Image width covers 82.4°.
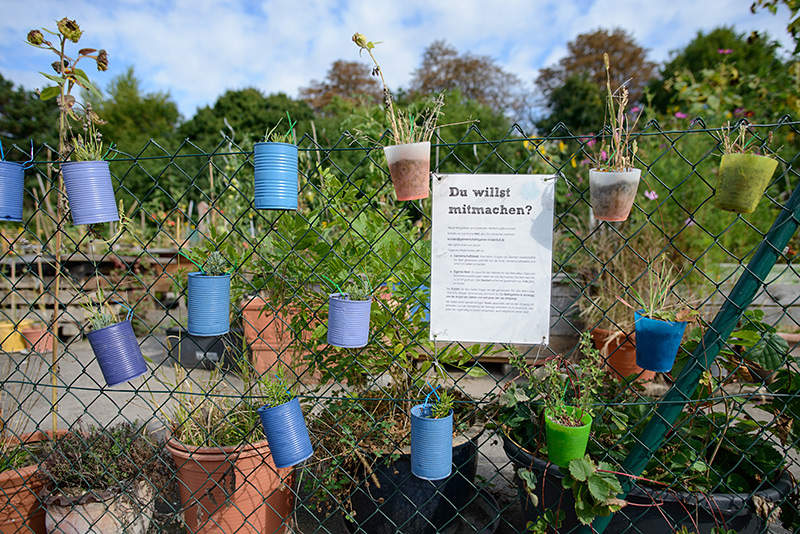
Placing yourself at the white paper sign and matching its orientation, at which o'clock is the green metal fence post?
The green metal fence post is roughly at 9 o'clock from the white paper sign.

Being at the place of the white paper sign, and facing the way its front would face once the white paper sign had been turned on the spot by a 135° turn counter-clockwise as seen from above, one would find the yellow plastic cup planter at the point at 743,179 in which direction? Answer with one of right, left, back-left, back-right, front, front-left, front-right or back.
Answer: front-right

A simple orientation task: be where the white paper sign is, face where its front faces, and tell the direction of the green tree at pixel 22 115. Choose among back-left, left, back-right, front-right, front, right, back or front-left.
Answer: back-right

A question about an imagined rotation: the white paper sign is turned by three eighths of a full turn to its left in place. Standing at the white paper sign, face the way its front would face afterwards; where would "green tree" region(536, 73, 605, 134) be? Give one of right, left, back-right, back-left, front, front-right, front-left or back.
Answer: front-left

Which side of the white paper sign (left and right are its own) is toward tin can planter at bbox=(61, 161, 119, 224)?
right

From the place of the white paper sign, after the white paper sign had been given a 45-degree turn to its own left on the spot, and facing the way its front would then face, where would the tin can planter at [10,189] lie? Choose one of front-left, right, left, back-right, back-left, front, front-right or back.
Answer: back-right

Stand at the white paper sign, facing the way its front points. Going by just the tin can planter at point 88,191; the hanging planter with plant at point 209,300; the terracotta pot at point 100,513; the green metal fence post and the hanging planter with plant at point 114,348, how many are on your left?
1

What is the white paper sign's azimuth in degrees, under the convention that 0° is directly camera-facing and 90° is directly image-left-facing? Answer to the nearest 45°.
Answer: approximately 0°

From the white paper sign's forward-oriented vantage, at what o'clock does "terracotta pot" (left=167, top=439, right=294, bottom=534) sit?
The terracotta pot is roughly at 3 o'clock from the white paper sign.

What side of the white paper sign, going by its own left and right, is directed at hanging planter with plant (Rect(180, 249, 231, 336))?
right

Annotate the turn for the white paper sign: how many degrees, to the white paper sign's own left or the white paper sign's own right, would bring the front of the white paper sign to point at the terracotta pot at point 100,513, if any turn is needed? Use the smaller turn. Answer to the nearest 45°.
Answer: approximately 90° to the white paper sign's own right
